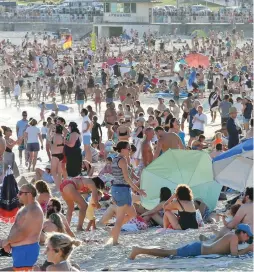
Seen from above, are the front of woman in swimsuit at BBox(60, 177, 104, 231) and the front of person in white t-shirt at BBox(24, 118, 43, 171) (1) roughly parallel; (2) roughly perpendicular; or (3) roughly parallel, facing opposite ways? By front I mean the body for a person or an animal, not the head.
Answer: roughly perpendicular

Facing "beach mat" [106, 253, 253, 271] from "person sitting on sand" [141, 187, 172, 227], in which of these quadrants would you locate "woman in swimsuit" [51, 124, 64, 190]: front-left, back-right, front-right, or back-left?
back-right

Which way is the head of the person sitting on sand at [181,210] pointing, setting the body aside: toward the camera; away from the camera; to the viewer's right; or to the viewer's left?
away from the camera

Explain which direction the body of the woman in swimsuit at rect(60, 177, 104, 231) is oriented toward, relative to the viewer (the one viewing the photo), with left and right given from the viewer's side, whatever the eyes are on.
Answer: facing to the right of the viewer

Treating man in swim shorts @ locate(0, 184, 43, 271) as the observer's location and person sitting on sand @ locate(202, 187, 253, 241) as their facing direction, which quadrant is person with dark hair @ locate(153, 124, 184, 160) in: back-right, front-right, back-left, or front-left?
front-left

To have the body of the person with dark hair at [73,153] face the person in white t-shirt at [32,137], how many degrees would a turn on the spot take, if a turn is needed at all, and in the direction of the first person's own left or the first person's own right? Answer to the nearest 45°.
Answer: approximately 90° to the first person's own right
